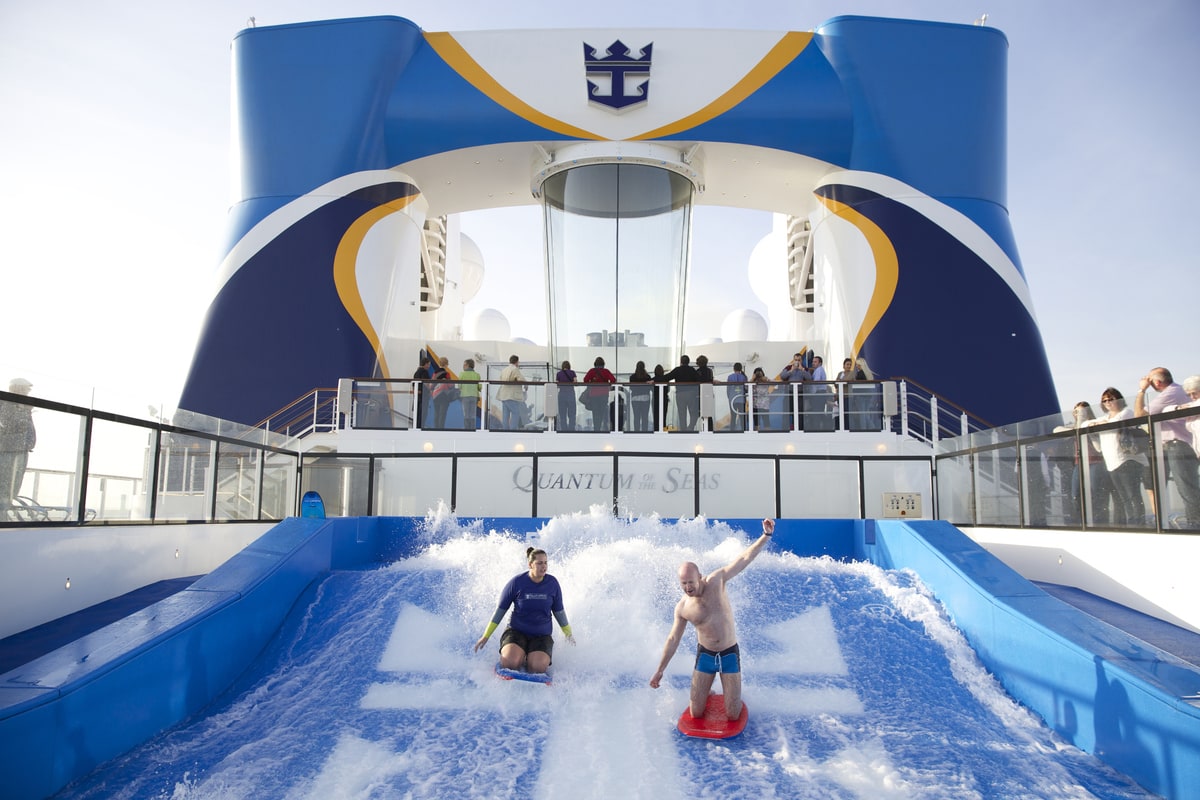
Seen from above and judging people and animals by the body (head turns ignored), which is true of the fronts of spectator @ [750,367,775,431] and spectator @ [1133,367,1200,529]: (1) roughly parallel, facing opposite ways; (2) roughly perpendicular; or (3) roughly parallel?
roughly perpendicular

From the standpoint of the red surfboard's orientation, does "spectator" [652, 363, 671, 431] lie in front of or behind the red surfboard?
behind

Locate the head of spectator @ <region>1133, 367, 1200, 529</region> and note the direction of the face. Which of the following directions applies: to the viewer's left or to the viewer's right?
to the viewer's left

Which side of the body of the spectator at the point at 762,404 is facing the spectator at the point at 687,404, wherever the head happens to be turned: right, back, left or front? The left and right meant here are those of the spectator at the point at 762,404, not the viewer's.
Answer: right

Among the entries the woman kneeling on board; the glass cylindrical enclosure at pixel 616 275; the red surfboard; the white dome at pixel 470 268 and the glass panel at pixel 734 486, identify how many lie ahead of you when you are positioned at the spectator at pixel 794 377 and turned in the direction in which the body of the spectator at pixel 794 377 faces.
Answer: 3

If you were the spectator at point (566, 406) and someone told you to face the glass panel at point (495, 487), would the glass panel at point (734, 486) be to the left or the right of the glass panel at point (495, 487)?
left

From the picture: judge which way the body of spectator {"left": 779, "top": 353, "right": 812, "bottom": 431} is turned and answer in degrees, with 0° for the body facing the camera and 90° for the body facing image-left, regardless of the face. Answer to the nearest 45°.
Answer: approximately 0°

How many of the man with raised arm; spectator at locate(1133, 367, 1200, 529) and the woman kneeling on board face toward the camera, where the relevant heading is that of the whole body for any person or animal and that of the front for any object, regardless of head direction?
2

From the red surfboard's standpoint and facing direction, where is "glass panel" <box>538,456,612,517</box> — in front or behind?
behind

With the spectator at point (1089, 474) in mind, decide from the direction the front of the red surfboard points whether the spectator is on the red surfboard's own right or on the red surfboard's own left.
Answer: on the red surfboard's own left
